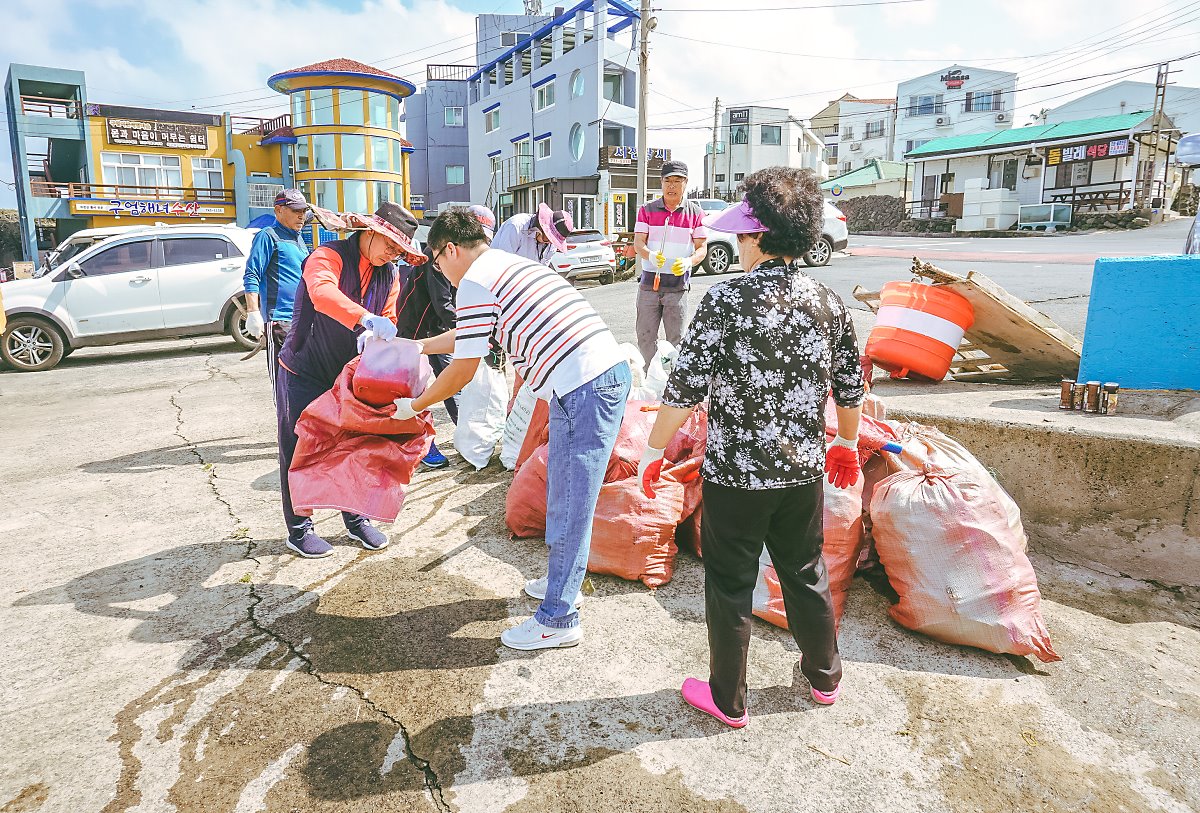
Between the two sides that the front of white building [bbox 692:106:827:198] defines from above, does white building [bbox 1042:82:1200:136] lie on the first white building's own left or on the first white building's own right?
on the first white building's own left

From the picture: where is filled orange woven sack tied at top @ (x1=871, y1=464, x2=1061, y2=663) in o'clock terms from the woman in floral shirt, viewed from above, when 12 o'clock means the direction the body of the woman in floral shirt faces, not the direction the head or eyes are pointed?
The filled orange woven sack tied at top is roughly at 3 o'clock from the woman in floral shirt.

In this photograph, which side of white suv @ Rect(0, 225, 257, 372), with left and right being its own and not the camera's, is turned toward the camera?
left

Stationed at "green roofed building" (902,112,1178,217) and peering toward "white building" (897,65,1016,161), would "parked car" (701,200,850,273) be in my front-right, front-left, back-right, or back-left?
back-left

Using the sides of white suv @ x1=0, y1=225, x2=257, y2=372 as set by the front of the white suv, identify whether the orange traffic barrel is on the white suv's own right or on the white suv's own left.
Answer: on the white suv's own left

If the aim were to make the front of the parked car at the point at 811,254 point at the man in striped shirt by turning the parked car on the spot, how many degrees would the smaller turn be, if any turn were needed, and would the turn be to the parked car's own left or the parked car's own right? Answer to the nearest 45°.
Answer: approximately 90° to the parked car's own left

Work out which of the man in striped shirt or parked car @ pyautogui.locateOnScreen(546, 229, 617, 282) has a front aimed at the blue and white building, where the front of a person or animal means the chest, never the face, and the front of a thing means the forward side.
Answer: the parked car

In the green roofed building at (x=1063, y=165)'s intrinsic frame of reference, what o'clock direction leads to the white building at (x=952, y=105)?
The white building is roughly at 4 o'clock from the green roofed building.

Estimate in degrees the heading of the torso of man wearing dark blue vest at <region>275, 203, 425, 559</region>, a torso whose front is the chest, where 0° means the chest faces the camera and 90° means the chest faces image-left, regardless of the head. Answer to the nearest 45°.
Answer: approximately 315°

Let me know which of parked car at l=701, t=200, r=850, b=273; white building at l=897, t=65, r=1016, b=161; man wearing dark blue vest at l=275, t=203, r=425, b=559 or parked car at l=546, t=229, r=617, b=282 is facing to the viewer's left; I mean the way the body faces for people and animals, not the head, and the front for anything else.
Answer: parked car at l=701, t=200, r=850, b=273

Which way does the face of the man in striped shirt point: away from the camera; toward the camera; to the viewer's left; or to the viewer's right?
to the viewer's left
